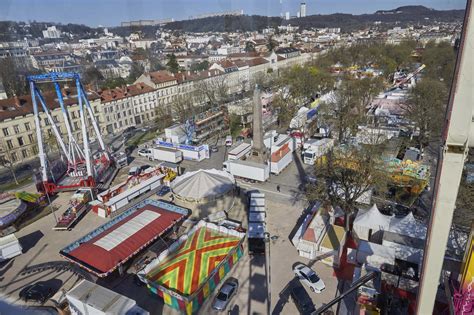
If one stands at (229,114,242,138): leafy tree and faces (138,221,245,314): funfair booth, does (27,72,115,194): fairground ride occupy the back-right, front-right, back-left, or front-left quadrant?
front-right

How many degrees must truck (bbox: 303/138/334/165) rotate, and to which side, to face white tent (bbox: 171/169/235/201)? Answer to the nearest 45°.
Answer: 0° — it already faces it

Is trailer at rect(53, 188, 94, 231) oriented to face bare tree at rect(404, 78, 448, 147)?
no

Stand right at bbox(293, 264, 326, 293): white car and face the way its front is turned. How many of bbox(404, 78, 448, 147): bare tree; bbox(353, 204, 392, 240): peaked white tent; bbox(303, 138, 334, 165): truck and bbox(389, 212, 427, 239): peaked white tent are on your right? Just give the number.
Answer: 0

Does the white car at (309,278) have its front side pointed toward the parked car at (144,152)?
no

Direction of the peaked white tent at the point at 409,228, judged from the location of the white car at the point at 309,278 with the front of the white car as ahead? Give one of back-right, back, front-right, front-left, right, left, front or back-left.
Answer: left

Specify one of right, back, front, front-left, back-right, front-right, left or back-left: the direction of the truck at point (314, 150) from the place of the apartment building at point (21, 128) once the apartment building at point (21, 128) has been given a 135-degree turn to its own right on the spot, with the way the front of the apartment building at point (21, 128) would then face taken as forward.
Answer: back-left

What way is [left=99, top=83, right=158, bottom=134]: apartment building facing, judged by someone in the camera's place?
facing the viewer and to the right of the viewer

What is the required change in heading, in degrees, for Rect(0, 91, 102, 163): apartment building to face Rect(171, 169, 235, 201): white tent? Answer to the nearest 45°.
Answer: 0° — it already faces it

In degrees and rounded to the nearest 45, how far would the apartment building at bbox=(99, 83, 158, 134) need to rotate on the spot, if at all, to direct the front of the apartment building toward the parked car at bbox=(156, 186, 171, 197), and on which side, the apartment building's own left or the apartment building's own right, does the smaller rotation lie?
approximately 45° to the apartment building's own right

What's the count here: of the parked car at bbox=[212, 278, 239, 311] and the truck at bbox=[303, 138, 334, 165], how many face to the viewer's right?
0

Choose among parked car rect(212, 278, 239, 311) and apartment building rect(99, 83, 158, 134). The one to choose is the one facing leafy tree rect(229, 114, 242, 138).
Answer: the apartment building

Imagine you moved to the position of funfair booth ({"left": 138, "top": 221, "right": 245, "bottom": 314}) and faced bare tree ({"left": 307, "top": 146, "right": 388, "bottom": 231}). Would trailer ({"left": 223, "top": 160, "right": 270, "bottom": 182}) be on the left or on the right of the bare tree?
left
